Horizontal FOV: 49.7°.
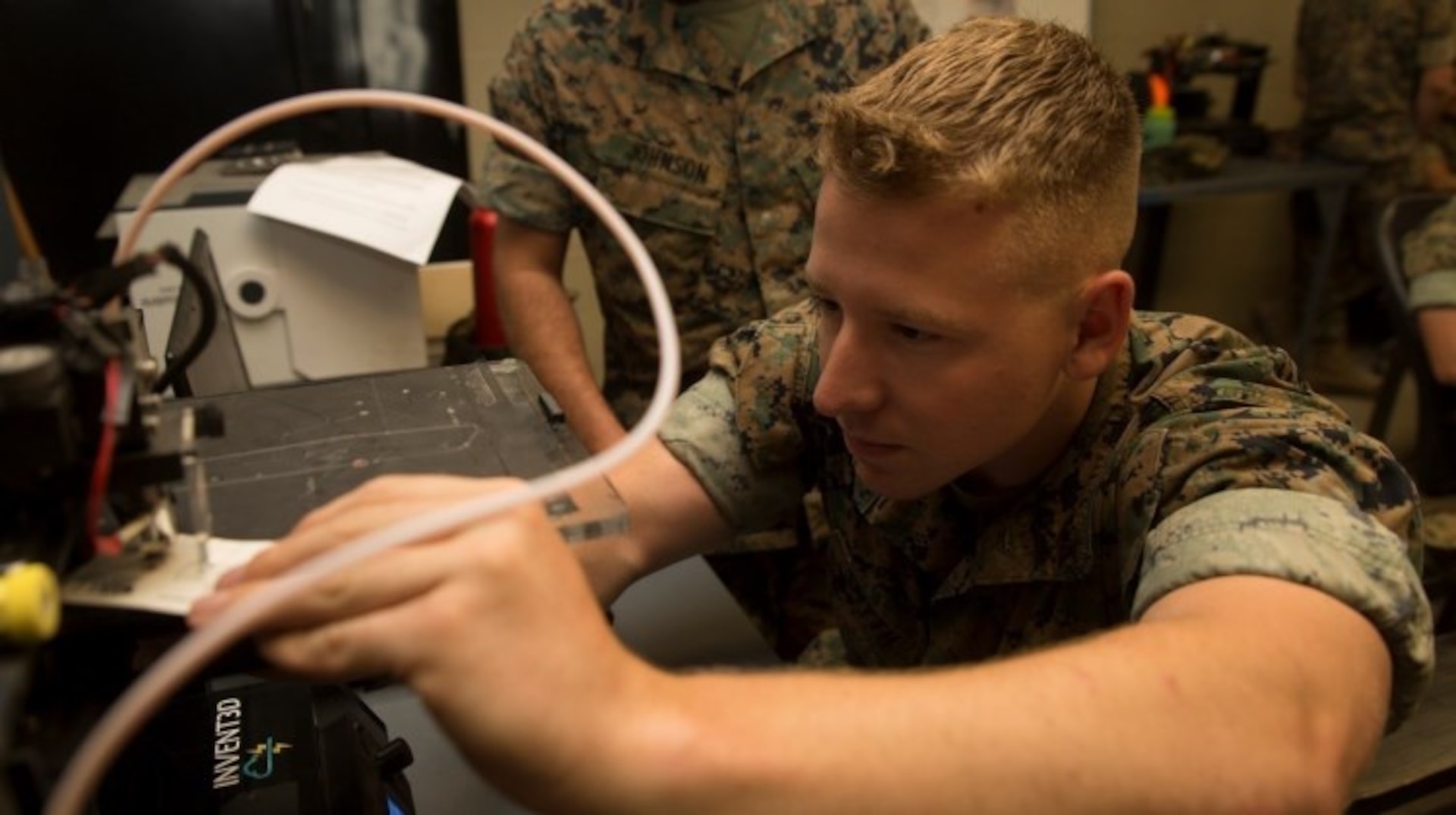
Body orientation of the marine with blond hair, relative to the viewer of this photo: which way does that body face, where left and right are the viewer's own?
facing the viewer and to the left of the viewer

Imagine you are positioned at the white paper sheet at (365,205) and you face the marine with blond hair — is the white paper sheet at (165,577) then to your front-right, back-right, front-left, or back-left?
front-right

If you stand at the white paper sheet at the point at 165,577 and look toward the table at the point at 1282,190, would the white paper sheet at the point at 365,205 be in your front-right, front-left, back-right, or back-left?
front-left

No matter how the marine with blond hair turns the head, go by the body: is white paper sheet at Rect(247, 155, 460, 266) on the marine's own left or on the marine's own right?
on the marine's own right
